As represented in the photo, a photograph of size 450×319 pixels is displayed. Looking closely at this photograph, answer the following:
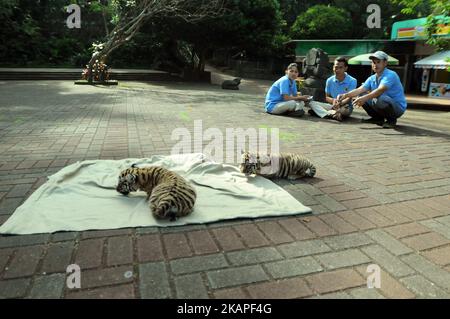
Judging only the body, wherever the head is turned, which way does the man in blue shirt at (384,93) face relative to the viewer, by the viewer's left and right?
facing the viewer and to the left of the viewer

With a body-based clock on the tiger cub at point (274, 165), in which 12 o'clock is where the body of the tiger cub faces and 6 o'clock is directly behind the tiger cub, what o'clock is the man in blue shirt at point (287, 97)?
The man in blue shirt is roughly at 3 o'clock from the tiger cub.

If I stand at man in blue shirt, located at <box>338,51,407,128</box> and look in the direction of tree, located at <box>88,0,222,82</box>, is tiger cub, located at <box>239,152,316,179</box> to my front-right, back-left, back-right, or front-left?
back-left

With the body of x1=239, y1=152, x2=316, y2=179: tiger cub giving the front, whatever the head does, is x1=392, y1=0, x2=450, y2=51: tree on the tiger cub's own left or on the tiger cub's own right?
on the tiger cub's own right

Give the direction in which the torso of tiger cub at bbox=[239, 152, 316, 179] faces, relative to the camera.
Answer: to the viewer's left

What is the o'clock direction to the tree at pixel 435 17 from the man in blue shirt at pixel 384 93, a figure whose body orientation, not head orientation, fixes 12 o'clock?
The tree is roughly at 5 o'clock from the man in blue shirt.

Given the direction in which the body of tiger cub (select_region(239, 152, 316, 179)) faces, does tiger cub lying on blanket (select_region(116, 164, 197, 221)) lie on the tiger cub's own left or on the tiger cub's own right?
on the tiger cub's own left

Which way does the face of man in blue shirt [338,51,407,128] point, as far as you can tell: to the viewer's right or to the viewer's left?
to the viewer's left

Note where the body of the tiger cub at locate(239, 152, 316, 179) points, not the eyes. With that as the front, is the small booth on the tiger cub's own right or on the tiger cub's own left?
on the tiger cub's own right

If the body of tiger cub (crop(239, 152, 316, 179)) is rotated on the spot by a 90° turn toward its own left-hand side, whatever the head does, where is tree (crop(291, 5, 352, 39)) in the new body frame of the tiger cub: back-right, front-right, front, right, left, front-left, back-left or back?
back

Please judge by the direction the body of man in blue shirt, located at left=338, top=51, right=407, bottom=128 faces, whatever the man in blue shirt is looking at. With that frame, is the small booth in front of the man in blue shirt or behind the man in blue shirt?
behind

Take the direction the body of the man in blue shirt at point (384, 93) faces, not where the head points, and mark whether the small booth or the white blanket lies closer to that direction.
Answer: the white blanket
